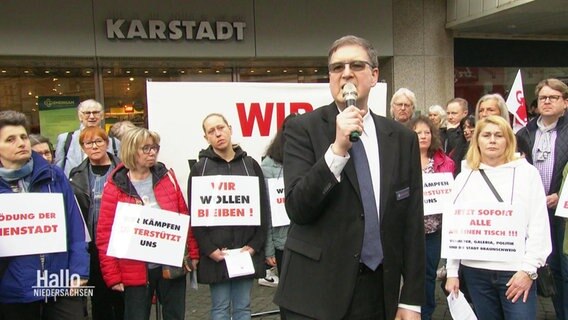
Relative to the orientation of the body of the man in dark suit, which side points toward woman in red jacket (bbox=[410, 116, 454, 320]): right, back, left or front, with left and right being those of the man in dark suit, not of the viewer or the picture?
back

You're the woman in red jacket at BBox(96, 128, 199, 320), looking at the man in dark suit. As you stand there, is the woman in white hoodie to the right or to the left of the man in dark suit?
left

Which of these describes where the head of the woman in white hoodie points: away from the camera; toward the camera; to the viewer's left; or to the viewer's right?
toward the camera

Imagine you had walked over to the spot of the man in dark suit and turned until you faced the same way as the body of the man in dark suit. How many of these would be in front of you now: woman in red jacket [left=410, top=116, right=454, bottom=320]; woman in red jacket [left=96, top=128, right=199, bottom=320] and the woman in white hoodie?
0

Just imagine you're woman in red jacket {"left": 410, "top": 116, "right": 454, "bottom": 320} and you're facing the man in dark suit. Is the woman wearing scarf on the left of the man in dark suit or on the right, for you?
right

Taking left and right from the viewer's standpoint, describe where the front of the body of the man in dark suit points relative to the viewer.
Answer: facing the viewer

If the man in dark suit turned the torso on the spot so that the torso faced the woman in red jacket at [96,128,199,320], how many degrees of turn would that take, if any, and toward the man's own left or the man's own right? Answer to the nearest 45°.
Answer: approximately 135° to the man's own right

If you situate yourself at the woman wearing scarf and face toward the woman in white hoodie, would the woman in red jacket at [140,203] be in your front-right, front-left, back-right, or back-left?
front-left

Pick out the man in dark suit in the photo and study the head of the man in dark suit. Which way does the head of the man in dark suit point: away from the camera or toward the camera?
toward the camera

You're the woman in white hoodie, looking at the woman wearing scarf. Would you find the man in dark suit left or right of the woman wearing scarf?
left

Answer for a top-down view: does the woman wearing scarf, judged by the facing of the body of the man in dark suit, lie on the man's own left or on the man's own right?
on the man's own right

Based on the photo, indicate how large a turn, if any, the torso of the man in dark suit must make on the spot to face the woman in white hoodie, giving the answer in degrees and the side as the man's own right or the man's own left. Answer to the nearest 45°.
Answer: approximately 135° to the man's own left
